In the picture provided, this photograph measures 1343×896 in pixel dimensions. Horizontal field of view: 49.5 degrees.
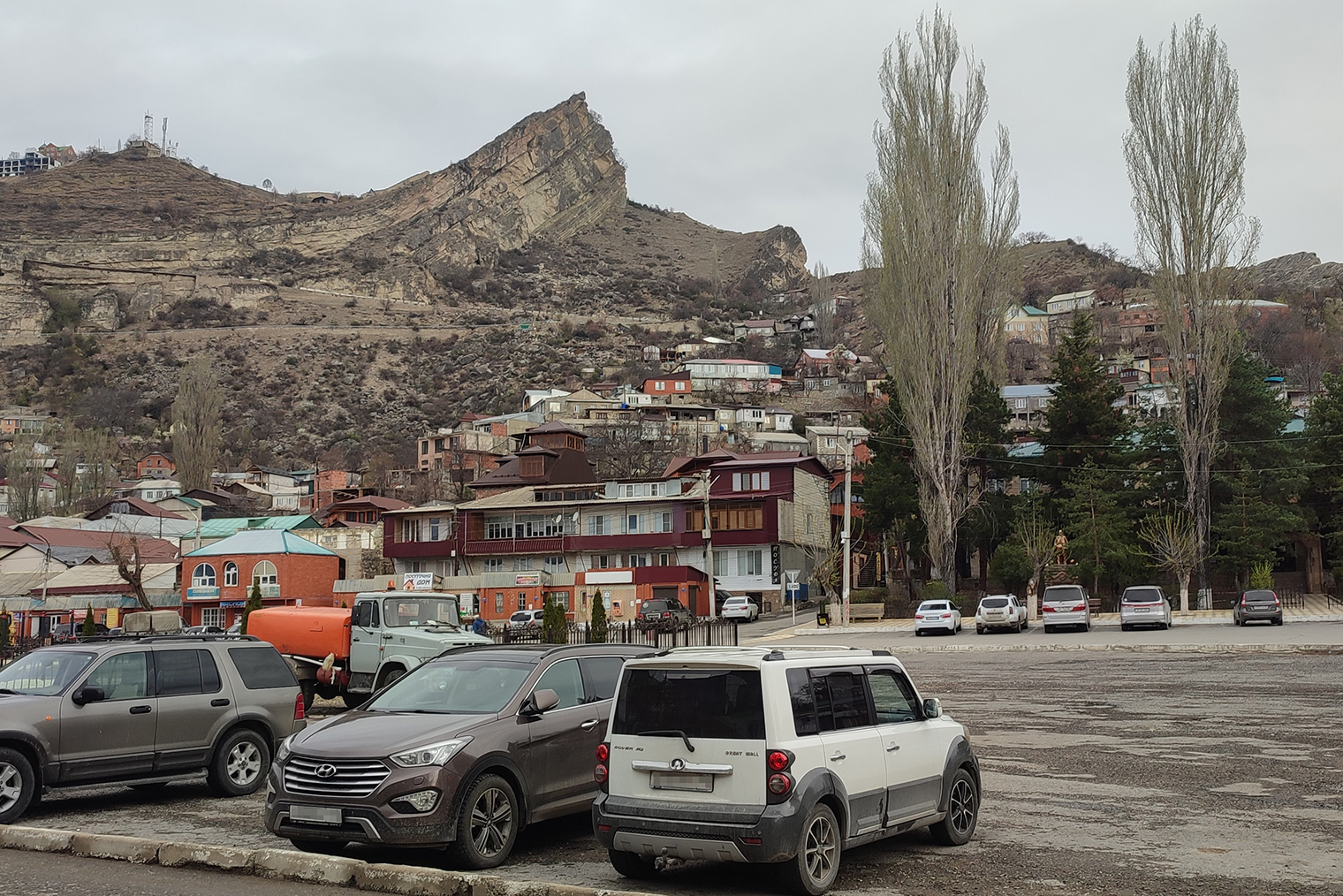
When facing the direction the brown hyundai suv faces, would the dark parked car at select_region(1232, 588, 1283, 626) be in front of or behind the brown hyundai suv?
behind

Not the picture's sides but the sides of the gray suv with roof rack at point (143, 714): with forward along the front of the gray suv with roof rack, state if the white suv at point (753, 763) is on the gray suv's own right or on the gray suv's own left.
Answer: on the gray suv's own left

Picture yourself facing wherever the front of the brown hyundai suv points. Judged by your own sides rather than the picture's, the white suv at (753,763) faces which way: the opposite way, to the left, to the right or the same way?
the opposite way

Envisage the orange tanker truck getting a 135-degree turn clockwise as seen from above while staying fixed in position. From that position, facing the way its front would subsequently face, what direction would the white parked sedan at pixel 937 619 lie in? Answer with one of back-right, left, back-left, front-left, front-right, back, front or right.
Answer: back-right

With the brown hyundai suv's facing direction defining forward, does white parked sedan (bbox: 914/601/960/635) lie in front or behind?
behind

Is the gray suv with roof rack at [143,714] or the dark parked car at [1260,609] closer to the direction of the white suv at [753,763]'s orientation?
the dark parked car

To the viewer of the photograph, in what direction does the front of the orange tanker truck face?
facing the viewer and to the right of the viewer

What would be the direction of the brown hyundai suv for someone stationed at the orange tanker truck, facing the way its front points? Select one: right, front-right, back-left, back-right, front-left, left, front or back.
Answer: front-right

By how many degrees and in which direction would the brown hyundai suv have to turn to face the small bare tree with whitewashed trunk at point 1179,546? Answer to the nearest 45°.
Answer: approximately 180°

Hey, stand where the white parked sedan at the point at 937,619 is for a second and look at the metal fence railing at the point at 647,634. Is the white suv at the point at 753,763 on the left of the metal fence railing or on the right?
left

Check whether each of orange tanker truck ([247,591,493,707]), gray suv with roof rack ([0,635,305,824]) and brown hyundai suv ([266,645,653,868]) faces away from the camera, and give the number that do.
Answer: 0

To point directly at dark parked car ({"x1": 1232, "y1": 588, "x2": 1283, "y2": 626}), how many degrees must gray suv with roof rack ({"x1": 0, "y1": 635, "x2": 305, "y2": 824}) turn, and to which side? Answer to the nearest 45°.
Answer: approximately 180°

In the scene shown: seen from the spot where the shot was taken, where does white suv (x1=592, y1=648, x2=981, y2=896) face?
facing away from the viewer and to the right of the viewer

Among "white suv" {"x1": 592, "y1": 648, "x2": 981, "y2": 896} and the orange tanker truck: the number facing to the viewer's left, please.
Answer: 0

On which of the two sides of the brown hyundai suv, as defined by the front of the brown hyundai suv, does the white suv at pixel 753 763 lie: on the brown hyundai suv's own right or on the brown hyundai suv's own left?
on the brown hyundai suv's own left
